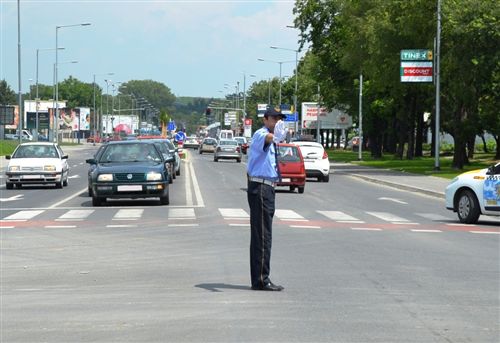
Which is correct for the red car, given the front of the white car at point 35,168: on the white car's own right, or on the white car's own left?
on the white car's own left

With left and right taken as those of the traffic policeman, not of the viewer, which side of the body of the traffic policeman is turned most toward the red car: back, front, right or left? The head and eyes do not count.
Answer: left

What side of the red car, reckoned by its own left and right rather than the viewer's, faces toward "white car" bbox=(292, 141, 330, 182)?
front

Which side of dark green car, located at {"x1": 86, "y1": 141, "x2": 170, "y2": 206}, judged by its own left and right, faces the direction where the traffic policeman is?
front

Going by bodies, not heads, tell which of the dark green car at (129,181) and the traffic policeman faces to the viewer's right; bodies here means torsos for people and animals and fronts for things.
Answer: the traffic policeman

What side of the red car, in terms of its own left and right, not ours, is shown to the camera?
back

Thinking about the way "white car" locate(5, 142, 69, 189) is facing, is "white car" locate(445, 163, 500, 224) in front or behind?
in front

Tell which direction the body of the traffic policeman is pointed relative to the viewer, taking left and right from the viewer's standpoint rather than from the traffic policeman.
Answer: facing to the right of the viewer

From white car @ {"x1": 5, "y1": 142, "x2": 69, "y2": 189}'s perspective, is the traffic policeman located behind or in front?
in front

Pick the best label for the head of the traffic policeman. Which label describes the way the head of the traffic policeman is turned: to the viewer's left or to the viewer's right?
to the viewer's right
